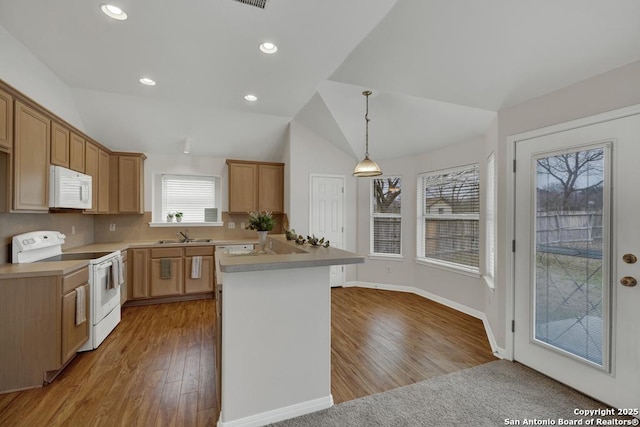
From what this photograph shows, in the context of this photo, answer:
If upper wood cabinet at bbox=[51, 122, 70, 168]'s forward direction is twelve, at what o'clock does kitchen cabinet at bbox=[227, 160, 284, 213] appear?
The kitchen cabinet is roughly at 10 o'clock from the upper wood cabinet.

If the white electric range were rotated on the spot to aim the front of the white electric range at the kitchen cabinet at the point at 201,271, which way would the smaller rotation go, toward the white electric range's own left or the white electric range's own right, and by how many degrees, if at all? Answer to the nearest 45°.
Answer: approximately 90° to the white electric range's own left

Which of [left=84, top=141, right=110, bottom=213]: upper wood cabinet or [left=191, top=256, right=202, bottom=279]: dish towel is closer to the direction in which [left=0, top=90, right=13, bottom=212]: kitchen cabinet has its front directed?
the dish towel

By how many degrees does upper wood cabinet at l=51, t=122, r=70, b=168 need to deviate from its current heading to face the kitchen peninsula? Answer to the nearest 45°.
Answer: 0° — it already faces it

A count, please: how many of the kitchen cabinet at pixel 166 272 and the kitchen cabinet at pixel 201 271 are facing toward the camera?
2

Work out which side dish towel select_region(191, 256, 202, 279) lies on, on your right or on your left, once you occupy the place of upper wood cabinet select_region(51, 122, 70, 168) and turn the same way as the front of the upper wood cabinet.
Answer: on your left

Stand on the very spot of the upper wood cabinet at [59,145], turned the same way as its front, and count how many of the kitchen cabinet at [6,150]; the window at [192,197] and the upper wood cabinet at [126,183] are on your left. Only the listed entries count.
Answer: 2

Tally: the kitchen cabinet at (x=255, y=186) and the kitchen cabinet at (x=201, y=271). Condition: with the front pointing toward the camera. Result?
2

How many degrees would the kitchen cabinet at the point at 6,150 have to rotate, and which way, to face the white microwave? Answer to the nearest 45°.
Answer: approximately 90° to its left

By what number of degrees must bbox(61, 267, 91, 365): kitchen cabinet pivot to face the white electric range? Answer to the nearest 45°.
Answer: approximately 135° to its left

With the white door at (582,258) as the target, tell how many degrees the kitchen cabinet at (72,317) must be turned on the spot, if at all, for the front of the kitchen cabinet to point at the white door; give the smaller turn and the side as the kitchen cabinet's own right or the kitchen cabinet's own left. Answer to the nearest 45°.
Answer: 0° — it already faces it

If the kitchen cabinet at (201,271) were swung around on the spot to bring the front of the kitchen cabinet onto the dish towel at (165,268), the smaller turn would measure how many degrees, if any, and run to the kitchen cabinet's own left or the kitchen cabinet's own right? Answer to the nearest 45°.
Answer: approximately 90° to the kitchen cabinet's own right
